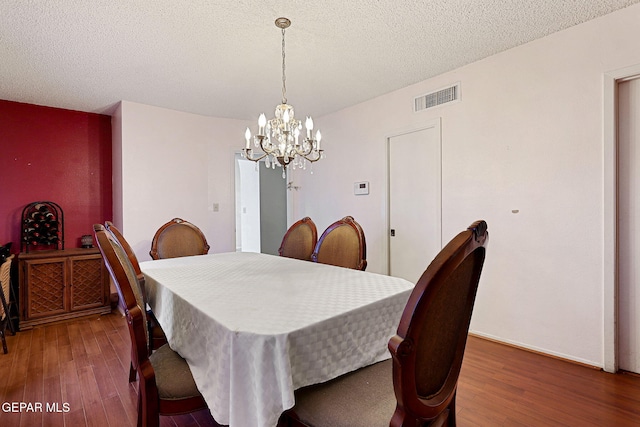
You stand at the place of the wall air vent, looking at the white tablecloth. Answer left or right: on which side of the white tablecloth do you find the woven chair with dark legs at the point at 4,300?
right

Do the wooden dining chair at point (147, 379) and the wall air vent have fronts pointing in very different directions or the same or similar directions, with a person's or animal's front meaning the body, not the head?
very different directions

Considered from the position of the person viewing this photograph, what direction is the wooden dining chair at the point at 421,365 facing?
facing away from the viewer and to the left of the viewer

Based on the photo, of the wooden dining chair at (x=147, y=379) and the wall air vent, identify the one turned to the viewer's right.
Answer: the wooden dining chair

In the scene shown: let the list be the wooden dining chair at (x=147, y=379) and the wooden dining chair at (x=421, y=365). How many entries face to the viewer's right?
1

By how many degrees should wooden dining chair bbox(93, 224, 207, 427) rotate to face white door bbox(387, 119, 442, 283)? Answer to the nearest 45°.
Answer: approximately 45° to its left

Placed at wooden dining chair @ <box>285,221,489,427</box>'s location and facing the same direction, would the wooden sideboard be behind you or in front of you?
in front

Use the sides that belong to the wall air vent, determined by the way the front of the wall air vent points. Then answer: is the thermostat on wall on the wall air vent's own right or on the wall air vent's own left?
on the wall air vent's own right

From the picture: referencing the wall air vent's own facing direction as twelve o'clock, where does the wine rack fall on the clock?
The wine rack is roughly at 1 o'clock from the wall air vent.

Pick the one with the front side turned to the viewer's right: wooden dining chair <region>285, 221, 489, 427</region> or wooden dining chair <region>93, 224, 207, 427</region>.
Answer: wooden dining chair <region>93, 224, 207, 427</region>

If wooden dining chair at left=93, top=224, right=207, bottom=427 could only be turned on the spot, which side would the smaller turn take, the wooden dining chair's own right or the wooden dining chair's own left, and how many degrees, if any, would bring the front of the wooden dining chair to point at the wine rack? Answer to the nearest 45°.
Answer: approximately 90° to the wooden dining chair's own left

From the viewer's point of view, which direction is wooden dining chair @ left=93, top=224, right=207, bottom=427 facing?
to the viewer's right

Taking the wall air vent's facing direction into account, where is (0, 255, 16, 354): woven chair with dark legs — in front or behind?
in front
